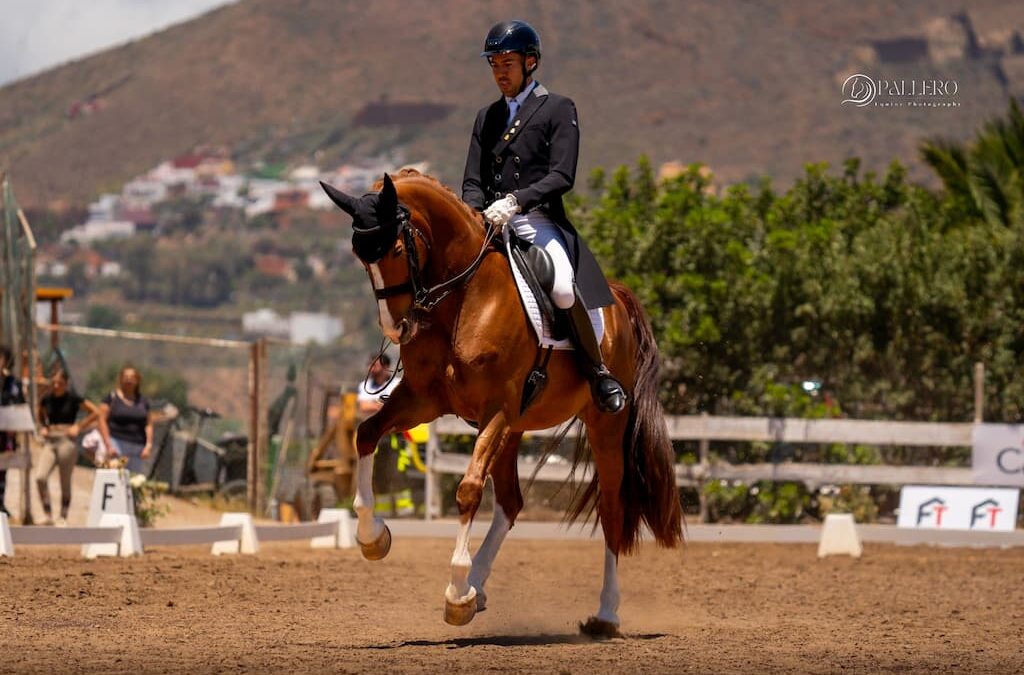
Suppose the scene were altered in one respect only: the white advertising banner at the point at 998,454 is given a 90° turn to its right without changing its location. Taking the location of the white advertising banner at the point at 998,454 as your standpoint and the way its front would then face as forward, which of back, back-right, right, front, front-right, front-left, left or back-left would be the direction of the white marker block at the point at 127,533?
front-left

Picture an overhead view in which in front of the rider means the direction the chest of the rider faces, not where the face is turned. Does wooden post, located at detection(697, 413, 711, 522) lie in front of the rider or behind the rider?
behind

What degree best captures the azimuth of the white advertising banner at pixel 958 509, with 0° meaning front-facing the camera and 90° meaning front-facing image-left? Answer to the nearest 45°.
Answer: approximately 0°

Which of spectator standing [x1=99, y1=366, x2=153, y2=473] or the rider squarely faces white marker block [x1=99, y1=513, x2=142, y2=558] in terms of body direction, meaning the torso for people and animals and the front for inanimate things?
the spectator standing

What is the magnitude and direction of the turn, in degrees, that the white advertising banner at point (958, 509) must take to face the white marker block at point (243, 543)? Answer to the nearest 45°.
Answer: approximately 45° to its right

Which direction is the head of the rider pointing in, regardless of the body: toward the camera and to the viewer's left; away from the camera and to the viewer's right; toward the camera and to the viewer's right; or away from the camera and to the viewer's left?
toward the camera and to the viewer's left

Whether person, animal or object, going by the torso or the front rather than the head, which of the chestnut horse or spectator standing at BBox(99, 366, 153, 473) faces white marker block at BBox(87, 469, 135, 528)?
the spectator standing

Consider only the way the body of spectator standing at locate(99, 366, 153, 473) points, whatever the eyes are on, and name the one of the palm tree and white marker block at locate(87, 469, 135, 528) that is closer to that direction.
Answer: the white marker block

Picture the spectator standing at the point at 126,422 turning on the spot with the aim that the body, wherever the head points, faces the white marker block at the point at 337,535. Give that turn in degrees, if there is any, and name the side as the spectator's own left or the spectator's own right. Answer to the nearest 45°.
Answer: approximately 45° to the spectator's own left

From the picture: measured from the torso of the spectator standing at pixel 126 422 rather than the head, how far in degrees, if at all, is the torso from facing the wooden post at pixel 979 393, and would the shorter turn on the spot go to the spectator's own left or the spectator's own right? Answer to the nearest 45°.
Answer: approximately 90° to the spectator's own left

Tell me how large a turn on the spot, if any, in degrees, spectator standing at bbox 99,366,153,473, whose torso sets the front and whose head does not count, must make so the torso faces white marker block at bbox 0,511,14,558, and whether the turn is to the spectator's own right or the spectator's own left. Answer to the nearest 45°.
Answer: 0° — they already face it
